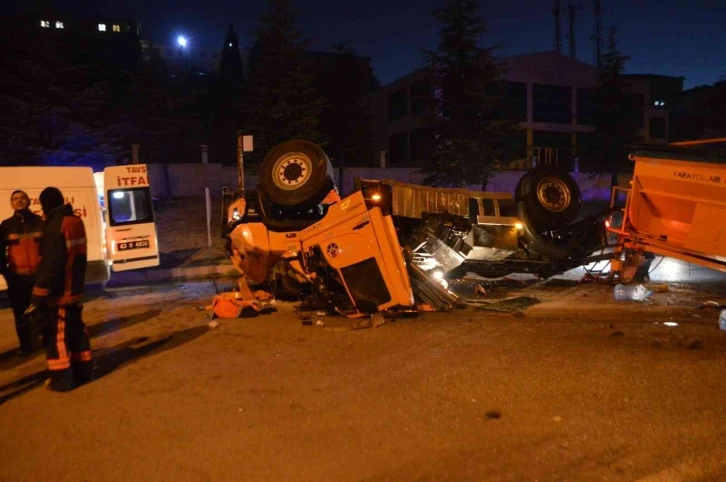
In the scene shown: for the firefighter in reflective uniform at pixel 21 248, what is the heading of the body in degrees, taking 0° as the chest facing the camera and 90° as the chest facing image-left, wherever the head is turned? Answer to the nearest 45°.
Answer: approximately 0°

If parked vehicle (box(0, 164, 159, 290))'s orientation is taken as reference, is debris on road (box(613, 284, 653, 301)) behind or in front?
behind

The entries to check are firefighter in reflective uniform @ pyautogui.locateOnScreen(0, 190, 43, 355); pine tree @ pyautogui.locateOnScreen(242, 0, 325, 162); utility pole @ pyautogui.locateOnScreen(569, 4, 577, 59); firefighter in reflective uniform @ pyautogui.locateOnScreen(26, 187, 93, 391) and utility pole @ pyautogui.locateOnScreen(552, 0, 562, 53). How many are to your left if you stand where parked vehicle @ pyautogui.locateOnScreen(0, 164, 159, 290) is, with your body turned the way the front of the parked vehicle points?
2

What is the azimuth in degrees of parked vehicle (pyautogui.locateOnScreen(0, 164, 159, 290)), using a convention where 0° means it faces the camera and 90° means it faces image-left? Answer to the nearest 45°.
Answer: approximately 90°

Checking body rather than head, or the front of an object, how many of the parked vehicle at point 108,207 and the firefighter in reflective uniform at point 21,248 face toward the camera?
1

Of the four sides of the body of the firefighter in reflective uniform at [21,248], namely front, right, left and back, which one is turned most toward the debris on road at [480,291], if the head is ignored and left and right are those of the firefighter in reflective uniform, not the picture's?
left

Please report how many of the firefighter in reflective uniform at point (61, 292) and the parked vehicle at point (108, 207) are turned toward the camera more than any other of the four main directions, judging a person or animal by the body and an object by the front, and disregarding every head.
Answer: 0
